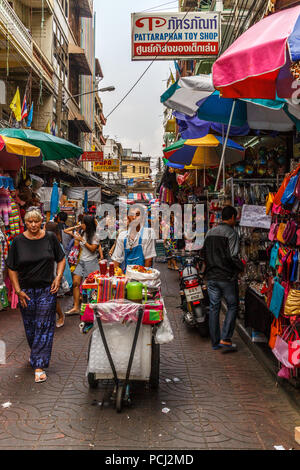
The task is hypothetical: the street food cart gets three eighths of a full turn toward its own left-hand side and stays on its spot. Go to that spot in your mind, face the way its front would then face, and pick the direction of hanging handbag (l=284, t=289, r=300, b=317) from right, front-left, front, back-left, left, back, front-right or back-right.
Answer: front-right

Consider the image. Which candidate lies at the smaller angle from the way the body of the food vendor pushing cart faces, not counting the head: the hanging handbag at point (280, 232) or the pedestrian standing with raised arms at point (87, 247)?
the hanging handbag

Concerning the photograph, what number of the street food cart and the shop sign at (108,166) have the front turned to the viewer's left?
0

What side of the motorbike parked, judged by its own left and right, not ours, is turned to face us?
back
